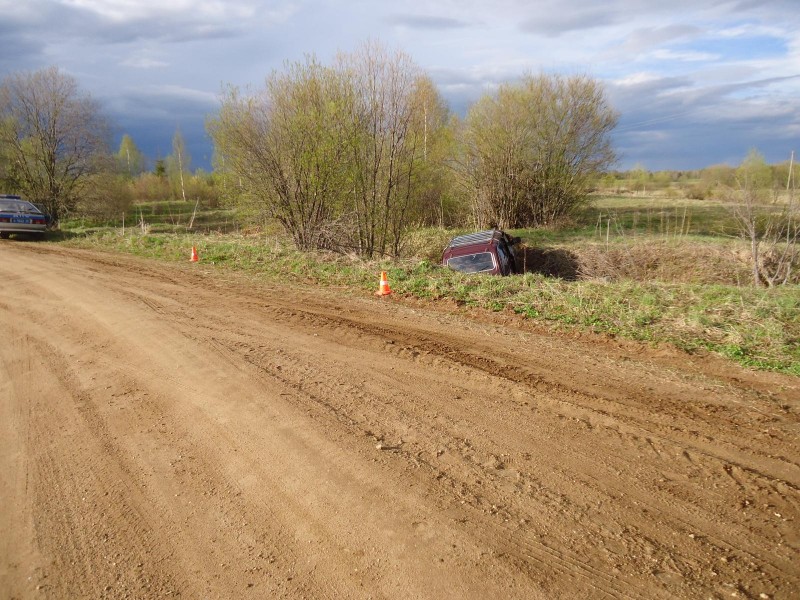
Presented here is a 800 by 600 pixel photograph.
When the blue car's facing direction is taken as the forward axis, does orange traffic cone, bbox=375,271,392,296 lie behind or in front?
behind

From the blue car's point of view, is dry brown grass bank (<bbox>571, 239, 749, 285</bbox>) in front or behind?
behind

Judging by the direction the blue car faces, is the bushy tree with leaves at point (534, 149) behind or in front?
behind

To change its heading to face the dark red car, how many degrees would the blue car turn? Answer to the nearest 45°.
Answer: approximately 180°

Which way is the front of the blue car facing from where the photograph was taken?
facing away from the viewer and to the left of the viewer

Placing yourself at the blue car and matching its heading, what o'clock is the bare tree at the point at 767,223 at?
The bare tree is roughly at 6 o'clock from the blue car.

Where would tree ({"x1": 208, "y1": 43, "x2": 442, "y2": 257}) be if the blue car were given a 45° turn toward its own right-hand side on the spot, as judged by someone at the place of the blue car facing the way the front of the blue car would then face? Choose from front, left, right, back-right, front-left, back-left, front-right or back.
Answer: back-right
